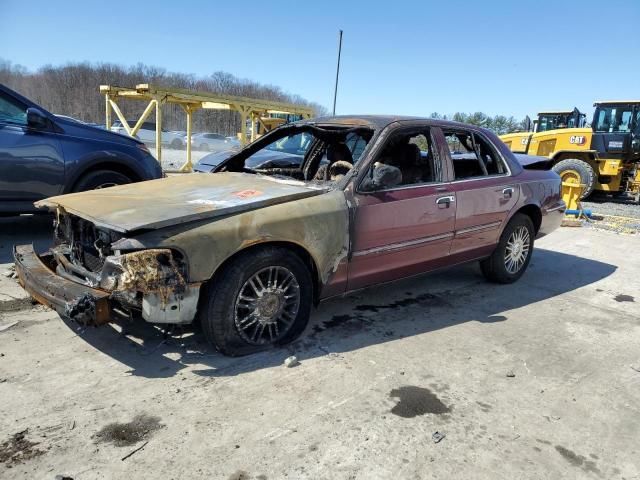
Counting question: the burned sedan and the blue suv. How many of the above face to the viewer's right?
1

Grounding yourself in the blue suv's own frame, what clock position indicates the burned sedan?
The burned sedan is roughly at 2 o'clock from the blue suv.

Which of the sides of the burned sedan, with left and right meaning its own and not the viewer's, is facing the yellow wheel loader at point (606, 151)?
back

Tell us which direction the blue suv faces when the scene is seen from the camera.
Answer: facing to the right of the viewer

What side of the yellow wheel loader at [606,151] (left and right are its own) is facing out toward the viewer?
right

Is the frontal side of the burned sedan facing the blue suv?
no

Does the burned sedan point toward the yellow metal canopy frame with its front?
no

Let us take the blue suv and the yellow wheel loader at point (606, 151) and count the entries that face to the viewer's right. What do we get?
2

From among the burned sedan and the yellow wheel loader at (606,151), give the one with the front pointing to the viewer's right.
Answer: the yellow wheel loader

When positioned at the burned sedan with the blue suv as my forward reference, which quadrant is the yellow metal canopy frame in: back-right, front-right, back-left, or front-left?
front-right

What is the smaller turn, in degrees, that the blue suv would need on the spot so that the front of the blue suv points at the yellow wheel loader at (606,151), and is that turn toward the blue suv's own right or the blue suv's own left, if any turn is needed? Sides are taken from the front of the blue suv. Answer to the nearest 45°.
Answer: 0° — it already faces it

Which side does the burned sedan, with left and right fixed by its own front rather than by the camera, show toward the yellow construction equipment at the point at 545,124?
back

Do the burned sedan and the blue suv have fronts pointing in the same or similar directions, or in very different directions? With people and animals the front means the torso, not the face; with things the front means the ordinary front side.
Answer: very different directions

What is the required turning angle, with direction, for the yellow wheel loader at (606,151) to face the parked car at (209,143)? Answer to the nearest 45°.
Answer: approximately 135° to its left

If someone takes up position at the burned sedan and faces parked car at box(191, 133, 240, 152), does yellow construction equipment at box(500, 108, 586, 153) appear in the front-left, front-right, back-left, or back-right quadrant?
front-right
